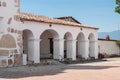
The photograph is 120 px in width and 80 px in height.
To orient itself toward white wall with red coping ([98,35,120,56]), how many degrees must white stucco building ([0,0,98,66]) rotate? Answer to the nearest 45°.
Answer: approximately 90° to its left

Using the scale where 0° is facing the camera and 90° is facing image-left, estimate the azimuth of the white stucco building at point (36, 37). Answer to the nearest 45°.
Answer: approximately 315°
